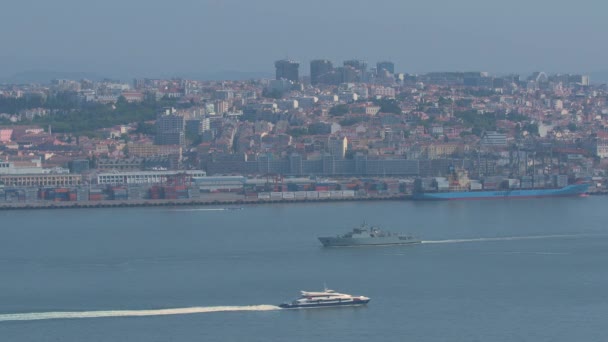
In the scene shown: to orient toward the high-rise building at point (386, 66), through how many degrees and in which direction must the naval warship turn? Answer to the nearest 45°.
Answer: approximately 90° to its right

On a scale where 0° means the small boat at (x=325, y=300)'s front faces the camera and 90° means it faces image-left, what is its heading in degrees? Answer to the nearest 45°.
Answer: approximately 270°

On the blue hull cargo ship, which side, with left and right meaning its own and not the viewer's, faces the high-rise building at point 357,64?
left

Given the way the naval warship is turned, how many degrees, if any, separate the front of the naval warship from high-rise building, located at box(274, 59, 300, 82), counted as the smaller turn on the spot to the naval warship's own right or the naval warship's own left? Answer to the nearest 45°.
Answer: approximately 90° to the naval warship's own right

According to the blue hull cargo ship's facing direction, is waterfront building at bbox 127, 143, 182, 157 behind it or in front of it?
behind

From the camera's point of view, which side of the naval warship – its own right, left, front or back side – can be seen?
left

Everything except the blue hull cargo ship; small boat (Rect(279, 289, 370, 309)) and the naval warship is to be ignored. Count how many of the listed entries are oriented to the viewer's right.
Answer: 2

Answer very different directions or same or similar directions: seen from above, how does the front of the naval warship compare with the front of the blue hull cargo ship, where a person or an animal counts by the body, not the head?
very different directions

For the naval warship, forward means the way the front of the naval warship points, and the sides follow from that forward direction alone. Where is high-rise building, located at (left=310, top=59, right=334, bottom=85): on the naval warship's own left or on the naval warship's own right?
on the naval warship's own right

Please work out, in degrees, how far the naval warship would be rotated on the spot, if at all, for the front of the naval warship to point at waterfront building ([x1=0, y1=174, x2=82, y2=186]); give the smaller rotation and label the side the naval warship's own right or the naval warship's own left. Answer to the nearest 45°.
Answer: approximately 45° to the naval warship's own right

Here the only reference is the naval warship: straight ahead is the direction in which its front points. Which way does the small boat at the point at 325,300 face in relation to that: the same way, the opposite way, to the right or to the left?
the opposite way

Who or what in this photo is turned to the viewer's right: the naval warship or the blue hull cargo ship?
the blue hull cargo ship

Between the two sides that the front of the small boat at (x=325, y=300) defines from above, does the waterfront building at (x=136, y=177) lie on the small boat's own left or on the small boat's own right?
on the small boat's own left

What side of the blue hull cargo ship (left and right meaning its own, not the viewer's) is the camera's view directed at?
right
